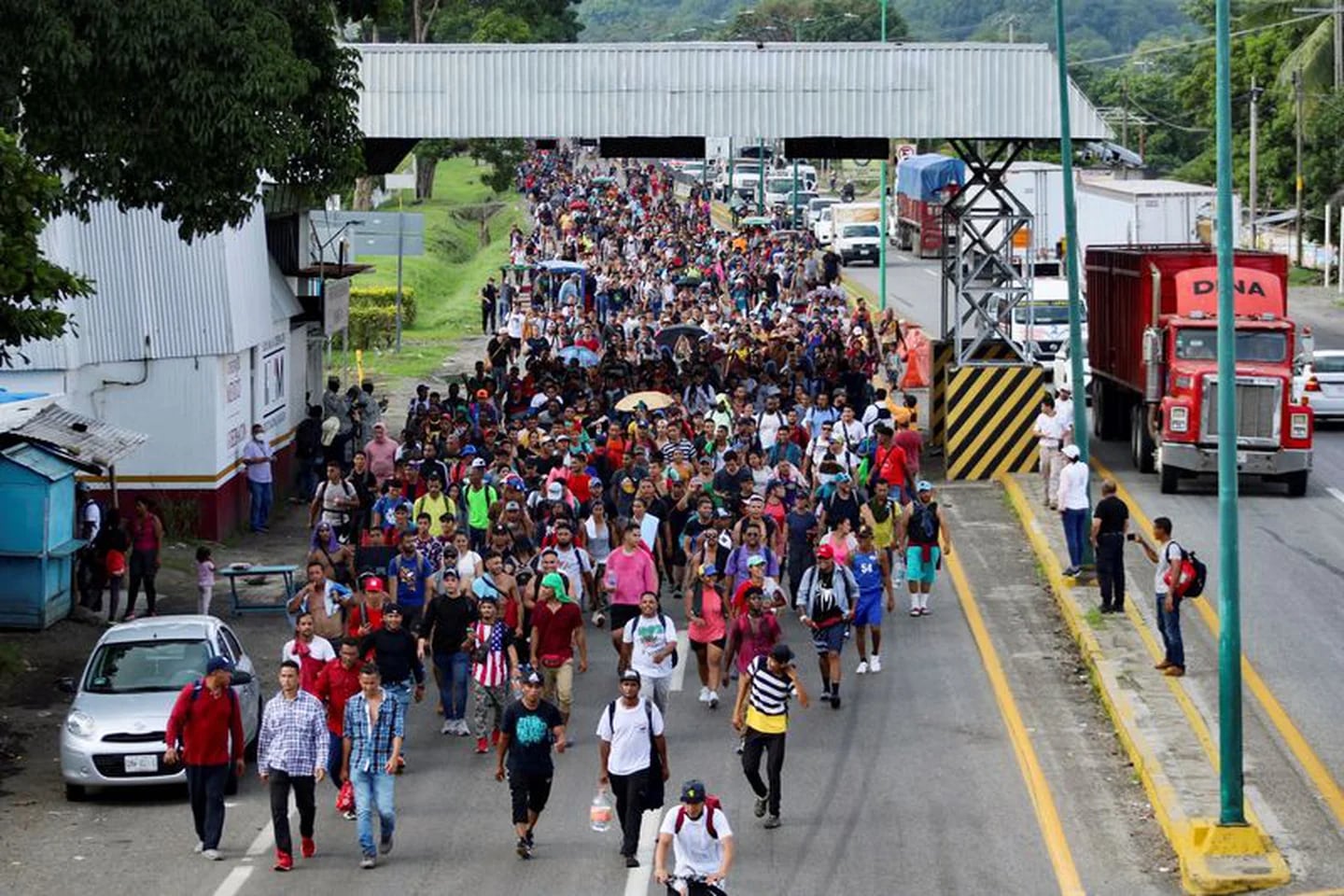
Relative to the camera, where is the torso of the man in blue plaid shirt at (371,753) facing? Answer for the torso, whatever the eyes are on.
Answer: toward the camera

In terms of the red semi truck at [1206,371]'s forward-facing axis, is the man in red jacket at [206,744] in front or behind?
in front

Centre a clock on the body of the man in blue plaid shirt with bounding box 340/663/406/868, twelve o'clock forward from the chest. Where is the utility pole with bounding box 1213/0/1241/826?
The utility pole is roughly at 9 o'clock from the man in blue plaid shirt.

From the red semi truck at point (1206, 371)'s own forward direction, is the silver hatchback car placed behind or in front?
in front

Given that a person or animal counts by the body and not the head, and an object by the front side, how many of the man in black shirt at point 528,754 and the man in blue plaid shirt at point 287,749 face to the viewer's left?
0

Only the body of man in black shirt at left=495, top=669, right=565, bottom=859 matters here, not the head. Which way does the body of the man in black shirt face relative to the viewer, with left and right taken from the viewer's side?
facing the viewer

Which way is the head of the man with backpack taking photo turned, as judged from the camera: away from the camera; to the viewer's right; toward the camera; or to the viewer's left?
to the viewer's left

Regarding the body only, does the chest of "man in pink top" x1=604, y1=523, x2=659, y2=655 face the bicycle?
yes

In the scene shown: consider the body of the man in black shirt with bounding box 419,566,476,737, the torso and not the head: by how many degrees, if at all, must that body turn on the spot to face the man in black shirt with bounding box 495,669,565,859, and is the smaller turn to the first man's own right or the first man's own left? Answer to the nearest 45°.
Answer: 0° — they already face them

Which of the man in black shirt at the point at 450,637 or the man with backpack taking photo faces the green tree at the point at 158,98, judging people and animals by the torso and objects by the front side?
the man with backpack taking photo

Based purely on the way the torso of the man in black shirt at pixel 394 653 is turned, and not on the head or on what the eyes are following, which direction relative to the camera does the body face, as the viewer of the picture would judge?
toward the camera
